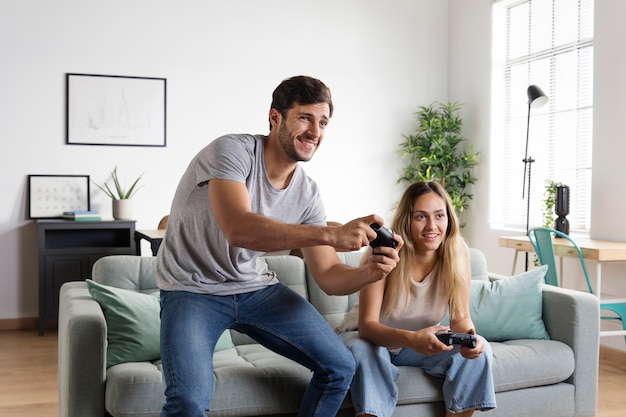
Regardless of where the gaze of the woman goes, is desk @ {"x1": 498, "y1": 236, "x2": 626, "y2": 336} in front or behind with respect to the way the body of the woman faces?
behind

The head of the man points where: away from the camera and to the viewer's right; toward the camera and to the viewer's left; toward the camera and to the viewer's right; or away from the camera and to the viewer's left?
toward the camera and to the viewer's right

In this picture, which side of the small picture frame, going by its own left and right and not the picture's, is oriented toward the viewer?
front

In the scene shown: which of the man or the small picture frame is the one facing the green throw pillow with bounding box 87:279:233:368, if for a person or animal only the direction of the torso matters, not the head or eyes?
the small picture frame

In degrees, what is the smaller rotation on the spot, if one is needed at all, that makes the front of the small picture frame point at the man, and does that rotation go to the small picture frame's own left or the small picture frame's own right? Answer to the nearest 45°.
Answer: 0° — it already faces them

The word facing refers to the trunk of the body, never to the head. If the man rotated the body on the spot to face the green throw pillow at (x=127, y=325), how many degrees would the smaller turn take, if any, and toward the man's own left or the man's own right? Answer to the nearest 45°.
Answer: approximately 180°

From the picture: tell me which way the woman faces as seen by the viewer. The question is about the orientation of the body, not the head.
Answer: toward the camera

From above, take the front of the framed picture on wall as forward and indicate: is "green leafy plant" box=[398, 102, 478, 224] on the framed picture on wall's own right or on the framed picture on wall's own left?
on the framed picture on wall's own left

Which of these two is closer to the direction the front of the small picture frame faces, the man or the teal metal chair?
the man

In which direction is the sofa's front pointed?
toward the camera

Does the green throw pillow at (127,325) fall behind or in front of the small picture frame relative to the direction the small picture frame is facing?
in front
